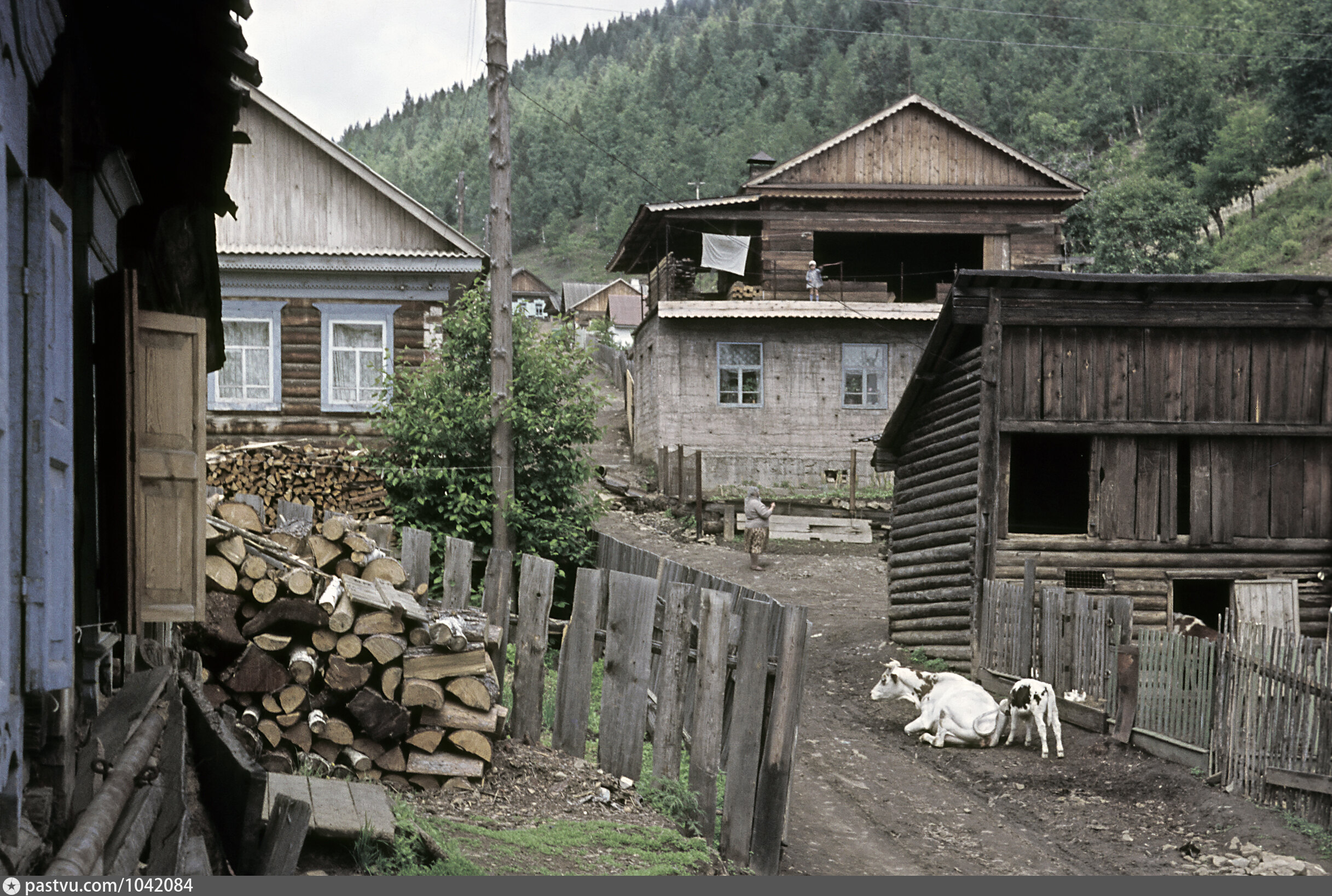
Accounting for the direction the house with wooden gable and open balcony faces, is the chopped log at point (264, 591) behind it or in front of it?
in front

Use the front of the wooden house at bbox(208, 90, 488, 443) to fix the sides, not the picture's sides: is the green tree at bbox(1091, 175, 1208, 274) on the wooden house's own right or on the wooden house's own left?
on the wooden house's own left

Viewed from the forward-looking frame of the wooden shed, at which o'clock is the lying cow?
The lying cow is roughly at 1 o'clock from the wooden shed.

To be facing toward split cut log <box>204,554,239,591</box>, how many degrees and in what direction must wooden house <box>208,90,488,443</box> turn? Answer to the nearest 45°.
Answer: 0° — it already faces it

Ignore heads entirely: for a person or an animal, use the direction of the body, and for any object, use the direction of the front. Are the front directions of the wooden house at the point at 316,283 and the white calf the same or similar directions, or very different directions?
very different directions

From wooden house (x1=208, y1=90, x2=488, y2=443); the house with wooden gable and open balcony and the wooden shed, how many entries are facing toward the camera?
3

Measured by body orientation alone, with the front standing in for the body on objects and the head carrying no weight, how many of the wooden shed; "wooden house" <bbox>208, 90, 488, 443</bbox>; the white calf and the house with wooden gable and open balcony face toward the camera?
3

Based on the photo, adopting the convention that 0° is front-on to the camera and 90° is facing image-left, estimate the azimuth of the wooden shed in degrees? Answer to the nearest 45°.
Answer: approximately 0°

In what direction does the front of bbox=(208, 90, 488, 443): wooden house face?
toward the camera

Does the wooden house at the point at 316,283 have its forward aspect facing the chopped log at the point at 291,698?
yes

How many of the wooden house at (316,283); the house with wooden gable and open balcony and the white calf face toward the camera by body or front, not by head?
2

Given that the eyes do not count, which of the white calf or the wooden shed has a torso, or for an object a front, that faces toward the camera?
the wooden shed

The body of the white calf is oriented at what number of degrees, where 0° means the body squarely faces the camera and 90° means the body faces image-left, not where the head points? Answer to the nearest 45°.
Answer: approximately 135°

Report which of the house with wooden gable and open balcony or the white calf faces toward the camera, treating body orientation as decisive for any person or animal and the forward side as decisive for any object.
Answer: the house with wooden gable and open balcony

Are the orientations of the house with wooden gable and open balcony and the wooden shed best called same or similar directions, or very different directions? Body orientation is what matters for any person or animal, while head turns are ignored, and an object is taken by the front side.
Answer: same or similar directions

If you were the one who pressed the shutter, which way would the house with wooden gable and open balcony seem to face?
facing the viewer
